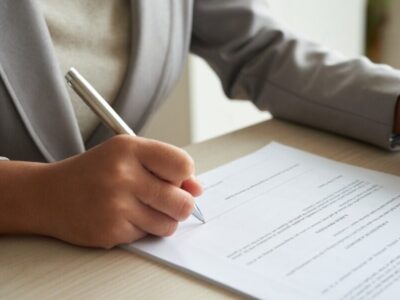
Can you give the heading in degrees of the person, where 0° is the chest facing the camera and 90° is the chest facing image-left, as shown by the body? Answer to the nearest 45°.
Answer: approximately 315°
